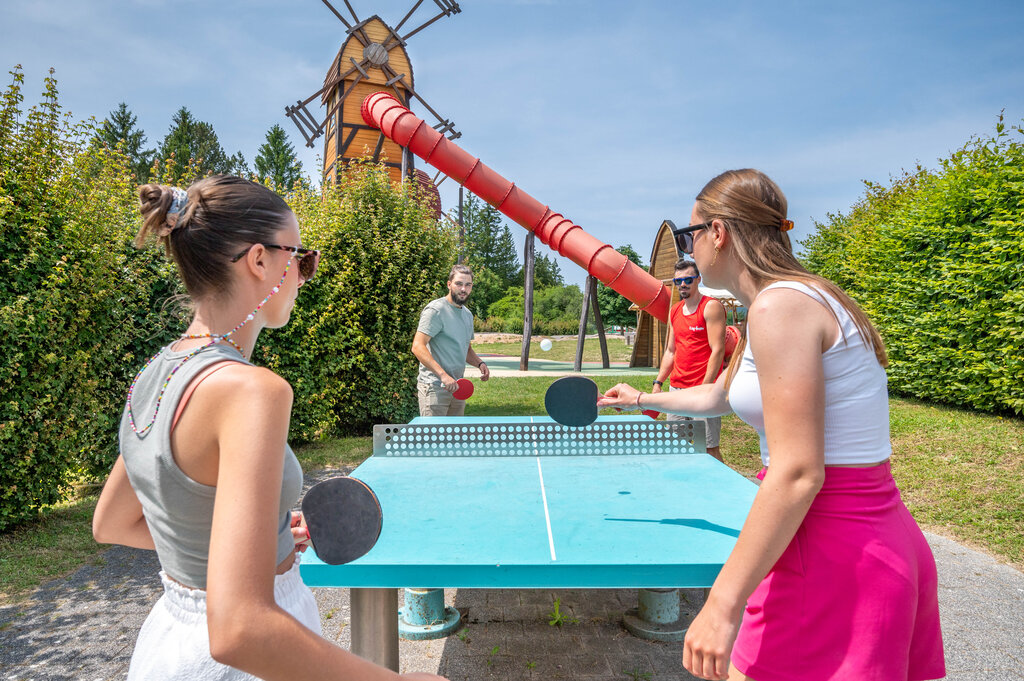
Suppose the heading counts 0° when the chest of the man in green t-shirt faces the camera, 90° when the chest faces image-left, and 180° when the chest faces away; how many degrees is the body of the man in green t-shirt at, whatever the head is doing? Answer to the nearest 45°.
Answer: approximately 315°

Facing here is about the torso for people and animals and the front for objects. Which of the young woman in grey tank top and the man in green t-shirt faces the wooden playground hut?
the young woman in grey tank top

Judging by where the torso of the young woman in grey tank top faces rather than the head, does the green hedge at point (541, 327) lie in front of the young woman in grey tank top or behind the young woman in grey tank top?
in front

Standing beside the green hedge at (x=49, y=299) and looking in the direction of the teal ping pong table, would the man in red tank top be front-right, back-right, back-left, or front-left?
front-left

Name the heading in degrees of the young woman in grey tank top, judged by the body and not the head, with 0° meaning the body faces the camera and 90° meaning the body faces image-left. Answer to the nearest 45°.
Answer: approximately 225°

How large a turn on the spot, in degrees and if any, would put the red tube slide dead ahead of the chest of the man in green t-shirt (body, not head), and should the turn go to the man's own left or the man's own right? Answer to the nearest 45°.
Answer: approximately 135° to the man's own left

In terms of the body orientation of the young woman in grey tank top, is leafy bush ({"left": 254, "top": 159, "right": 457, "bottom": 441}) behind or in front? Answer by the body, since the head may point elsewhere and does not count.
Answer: in front

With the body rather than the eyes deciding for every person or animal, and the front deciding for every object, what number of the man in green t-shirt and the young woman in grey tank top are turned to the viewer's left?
0

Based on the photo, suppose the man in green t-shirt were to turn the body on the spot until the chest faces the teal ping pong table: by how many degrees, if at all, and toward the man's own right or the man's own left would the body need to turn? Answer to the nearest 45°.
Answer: approximately 45° to the man's own right

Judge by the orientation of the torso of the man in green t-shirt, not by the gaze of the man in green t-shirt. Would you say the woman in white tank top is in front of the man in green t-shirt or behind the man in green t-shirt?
in front

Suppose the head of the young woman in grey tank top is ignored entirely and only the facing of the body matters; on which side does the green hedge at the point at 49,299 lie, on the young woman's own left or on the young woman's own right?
on the young woman's own left
